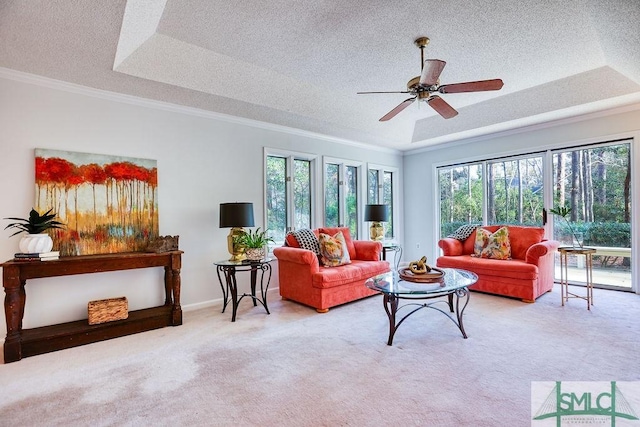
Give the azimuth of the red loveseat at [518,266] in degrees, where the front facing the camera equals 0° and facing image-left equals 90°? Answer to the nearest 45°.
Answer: approximately 45°

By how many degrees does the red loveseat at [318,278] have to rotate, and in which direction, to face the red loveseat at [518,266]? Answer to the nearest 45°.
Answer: approximately 45° to its left

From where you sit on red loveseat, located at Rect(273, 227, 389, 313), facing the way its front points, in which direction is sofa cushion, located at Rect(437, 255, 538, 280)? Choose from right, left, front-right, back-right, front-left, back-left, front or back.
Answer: front-left

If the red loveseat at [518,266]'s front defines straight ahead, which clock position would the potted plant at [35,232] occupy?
The potted plant is roughly at 12 o'clock from the red loveseat.

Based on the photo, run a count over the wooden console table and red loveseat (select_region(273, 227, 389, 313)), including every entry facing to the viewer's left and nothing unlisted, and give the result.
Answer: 0

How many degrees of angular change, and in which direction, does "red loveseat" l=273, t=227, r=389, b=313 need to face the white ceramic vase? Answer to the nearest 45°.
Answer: approximately 90° to its right

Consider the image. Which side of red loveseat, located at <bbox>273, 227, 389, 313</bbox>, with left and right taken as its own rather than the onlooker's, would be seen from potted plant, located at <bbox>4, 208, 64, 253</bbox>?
right

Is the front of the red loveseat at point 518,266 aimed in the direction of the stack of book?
yes

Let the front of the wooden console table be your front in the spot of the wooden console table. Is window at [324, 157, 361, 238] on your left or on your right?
on your left

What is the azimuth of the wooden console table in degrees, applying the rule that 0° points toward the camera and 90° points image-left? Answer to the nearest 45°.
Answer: approximately 315°

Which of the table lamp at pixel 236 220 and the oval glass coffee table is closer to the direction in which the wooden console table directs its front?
the oval glass coffee table

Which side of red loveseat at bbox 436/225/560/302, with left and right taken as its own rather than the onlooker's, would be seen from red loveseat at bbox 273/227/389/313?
front

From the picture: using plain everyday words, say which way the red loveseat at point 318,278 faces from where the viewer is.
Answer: facing the viewer and to the right of the viewer
